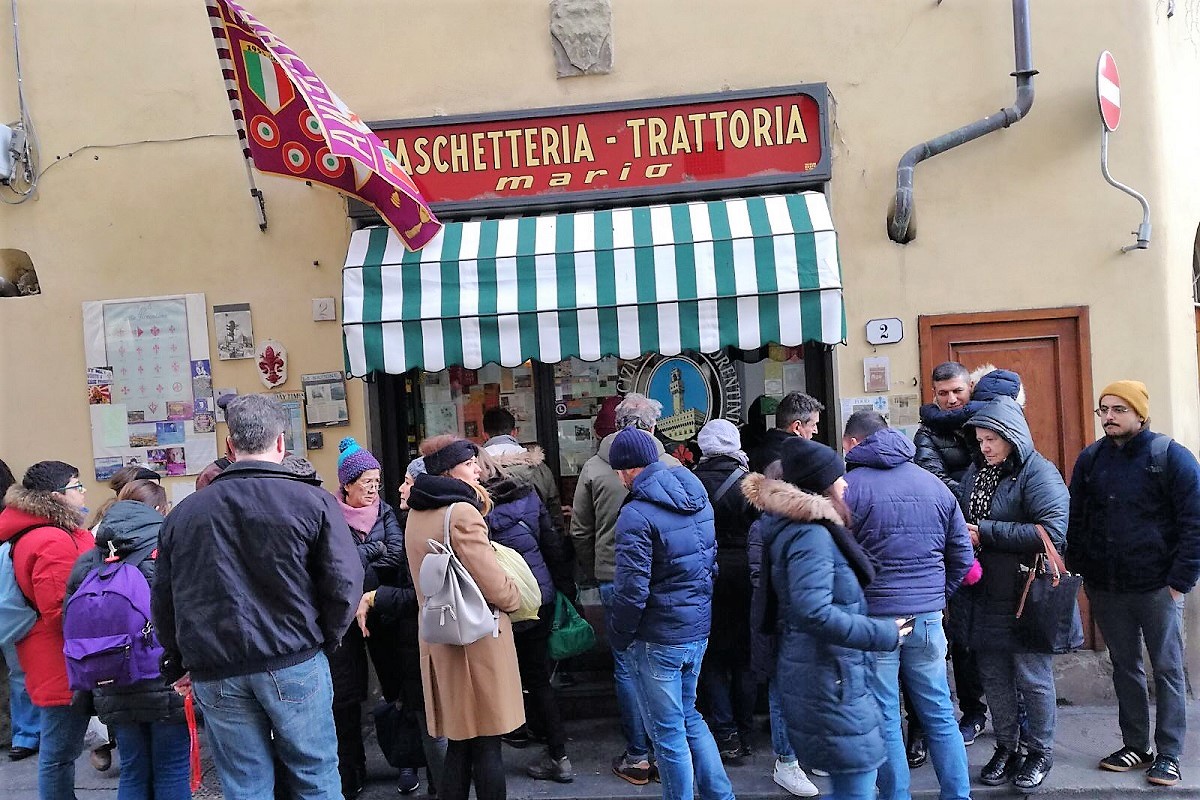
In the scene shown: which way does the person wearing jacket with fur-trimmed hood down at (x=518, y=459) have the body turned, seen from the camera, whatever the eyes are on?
away from the camera

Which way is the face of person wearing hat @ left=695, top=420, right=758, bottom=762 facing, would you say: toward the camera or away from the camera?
away from the camera

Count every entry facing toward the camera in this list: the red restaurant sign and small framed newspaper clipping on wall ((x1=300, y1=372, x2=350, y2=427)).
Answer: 2

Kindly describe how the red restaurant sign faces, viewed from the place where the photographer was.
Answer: facing the viewer

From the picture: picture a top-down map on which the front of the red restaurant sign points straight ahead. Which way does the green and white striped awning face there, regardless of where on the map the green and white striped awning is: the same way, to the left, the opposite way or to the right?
the same way

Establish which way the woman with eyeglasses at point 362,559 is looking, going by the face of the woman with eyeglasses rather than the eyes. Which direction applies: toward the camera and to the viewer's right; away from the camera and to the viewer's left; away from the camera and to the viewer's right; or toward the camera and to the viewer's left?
toward the camera and to the viewer's right

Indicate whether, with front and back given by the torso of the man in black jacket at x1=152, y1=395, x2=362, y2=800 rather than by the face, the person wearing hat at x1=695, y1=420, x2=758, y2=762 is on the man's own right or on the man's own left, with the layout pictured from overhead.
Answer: on the man's own right

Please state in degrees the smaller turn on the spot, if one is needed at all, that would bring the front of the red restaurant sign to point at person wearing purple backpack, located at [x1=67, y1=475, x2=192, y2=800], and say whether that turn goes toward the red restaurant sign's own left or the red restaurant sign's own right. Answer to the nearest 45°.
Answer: approximately 45° to the red restaurant sign's own right

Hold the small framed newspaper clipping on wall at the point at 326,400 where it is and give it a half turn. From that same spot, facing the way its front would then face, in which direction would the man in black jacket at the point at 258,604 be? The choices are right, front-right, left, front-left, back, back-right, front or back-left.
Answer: back

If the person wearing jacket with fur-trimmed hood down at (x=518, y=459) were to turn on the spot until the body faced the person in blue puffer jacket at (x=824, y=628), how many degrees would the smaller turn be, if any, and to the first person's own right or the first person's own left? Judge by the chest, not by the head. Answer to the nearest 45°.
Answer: approximately 135° to the first person's own right

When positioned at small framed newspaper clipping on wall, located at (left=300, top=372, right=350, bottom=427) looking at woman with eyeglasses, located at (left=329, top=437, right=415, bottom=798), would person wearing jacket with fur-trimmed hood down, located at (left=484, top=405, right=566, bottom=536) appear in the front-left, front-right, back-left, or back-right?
front-left

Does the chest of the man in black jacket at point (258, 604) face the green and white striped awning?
no

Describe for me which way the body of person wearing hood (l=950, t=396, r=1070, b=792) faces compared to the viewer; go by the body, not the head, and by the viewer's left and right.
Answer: facing the viewer and to the left of the viewer

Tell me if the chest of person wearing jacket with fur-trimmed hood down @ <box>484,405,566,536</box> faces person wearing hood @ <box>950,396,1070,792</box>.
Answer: no

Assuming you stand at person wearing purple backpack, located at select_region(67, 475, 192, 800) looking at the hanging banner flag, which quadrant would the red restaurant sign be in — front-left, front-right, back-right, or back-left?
front-right

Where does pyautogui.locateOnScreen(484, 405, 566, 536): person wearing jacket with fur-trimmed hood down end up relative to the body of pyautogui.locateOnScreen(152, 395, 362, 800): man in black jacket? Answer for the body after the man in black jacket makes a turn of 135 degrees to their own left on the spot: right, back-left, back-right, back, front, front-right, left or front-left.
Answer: back

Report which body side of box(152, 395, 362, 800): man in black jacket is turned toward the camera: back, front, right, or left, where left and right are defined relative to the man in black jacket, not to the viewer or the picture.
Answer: back

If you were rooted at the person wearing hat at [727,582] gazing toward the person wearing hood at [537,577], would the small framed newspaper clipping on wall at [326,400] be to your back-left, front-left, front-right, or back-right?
front-right
